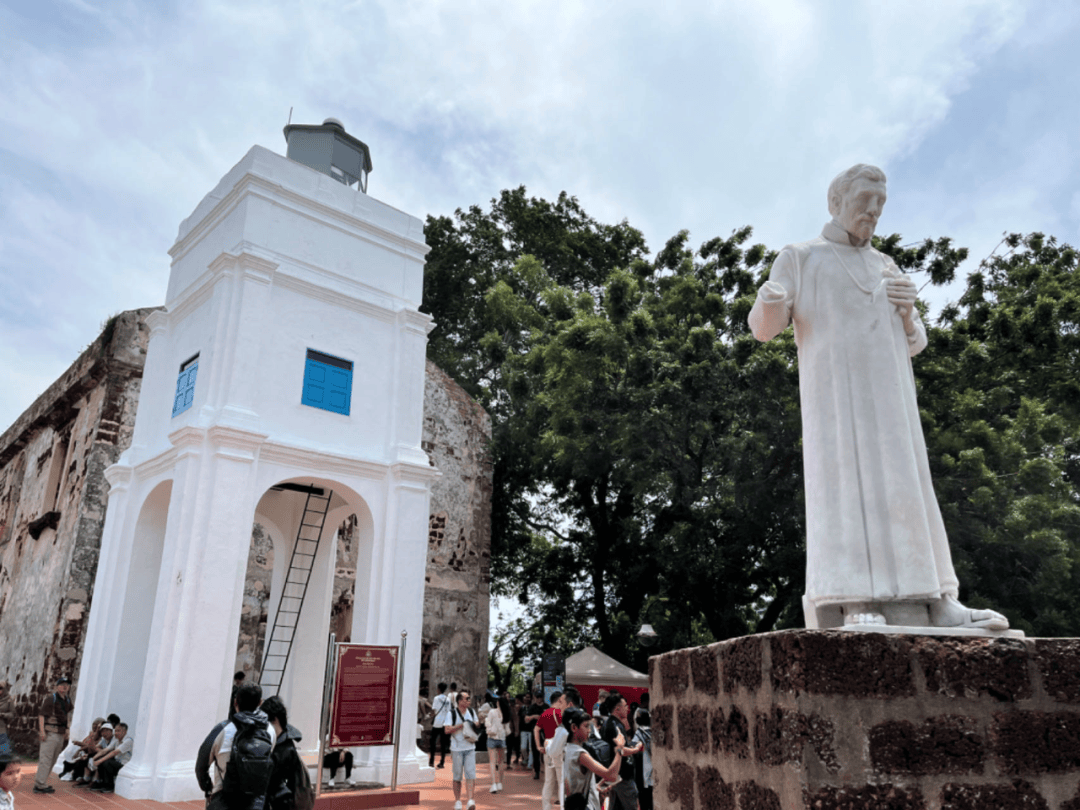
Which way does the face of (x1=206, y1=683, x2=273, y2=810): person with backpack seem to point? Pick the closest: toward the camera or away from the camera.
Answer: away from the camera

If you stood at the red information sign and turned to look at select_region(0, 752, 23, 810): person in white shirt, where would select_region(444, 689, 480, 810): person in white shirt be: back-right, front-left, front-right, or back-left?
back-left

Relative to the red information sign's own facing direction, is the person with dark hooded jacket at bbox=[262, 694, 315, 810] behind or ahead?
ahead

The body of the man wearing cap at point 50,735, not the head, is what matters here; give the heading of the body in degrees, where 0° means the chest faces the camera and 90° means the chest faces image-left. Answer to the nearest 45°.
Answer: approximately 315°

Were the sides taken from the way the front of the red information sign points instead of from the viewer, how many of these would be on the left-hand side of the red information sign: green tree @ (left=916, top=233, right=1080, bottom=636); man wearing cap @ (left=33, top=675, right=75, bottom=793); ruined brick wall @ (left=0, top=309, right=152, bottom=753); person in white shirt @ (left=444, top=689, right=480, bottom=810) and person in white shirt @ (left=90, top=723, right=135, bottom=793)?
2

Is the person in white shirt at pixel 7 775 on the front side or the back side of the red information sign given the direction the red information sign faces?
on the front side

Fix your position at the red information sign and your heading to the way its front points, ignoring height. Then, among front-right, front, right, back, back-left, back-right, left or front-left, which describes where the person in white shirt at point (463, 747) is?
left

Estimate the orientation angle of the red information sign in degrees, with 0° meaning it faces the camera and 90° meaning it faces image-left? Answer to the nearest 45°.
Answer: approximately 0°

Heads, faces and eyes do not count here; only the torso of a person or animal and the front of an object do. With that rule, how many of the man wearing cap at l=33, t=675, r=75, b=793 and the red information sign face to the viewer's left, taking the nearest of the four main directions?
0

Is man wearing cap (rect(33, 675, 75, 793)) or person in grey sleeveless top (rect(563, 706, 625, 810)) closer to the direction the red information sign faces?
the person in grey sleeveless top

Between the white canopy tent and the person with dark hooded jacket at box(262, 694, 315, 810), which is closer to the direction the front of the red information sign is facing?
the person with dark hooded jacket

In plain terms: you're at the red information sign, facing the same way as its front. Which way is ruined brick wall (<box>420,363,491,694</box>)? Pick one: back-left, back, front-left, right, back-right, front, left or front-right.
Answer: back

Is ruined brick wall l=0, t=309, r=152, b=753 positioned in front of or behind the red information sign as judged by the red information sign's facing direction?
behind

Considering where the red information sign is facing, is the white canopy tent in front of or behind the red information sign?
behind

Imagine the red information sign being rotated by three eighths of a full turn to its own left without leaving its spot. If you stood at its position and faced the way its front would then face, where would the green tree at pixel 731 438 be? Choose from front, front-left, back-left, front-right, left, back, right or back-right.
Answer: front
